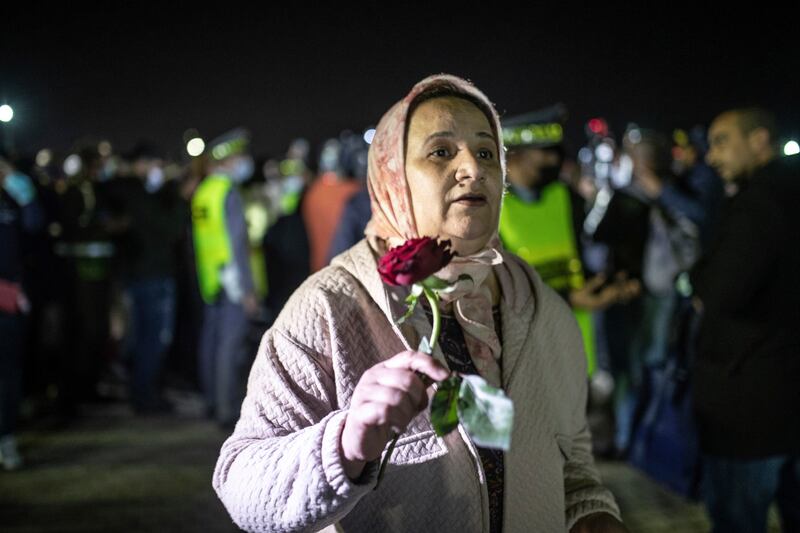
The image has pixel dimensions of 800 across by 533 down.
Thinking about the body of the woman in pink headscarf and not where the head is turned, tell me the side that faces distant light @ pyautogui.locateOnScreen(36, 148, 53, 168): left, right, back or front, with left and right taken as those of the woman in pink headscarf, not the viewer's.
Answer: back

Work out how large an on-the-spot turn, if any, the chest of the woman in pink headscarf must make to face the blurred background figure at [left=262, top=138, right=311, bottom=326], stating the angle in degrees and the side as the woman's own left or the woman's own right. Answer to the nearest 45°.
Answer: approximately 135° to the woman's own left

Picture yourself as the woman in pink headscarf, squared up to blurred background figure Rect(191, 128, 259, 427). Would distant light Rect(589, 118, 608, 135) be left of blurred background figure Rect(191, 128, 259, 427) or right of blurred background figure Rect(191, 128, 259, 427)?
right

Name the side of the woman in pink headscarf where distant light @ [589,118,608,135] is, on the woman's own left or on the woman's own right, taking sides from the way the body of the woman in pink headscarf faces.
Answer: on the woman's own left

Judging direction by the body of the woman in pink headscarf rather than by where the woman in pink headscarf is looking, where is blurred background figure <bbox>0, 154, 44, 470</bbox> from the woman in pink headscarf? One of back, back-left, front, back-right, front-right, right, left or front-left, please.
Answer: back

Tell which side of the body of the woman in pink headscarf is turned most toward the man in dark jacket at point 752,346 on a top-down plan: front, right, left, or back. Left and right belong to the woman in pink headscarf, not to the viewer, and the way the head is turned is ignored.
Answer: left

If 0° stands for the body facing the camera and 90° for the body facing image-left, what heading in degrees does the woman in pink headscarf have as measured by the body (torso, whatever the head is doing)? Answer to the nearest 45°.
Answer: approximately 315°

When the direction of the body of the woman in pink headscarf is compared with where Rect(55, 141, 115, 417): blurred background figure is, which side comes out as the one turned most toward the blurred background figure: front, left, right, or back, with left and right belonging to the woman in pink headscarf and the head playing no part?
back

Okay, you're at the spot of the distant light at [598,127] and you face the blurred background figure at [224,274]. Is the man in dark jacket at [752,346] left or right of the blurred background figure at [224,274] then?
left

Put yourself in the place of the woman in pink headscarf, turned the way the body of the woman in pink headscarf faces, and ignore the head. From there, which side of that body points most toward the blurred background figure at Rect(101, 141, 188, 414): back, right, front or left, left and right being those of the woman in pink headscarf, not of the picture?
back
